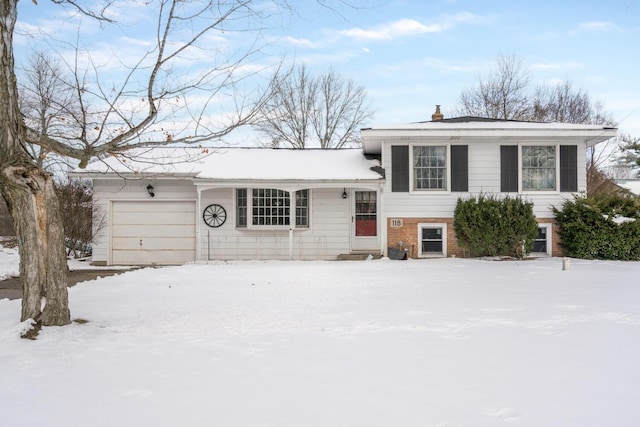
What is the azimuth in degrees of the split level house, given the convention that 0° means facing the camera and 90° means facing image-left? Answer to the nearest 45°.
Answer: approximately 0°

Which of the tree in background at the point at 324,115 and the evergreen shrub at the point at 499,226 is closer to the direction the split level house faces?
the evergreen shrub

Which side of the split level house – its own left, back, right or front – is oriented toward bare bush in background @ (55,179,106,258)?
right

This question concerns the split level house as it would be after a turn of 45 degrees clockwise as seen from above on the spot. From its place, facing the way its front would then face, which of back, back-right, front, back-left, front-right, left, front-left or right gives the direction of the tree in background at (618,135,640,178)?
back

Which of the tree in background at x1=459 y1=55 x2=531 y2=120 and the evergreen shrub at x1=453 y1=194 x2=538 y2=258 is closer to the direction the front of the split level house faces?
the evergreen shrub

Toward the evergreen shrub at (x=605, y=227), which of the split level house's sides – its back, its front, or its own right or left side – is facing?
left

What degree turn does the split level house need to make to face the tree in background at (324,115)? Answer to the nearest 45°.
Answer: approximately 180°
